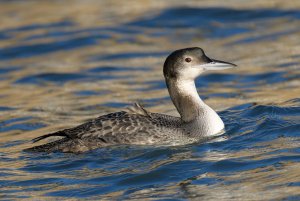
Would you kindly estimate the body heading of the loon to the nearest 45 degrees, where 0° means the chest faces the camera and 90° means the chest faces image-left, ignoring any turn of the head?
approximately 270°
